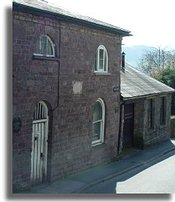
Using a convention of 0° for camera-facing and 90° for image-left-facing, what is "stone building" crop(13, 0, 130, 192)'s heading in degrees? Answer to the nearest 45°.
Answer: approximately 315°

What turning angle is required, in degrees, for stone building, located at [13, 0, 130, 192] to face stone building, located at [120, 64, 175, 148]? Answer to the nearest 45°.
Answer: approximately 90° to its left
